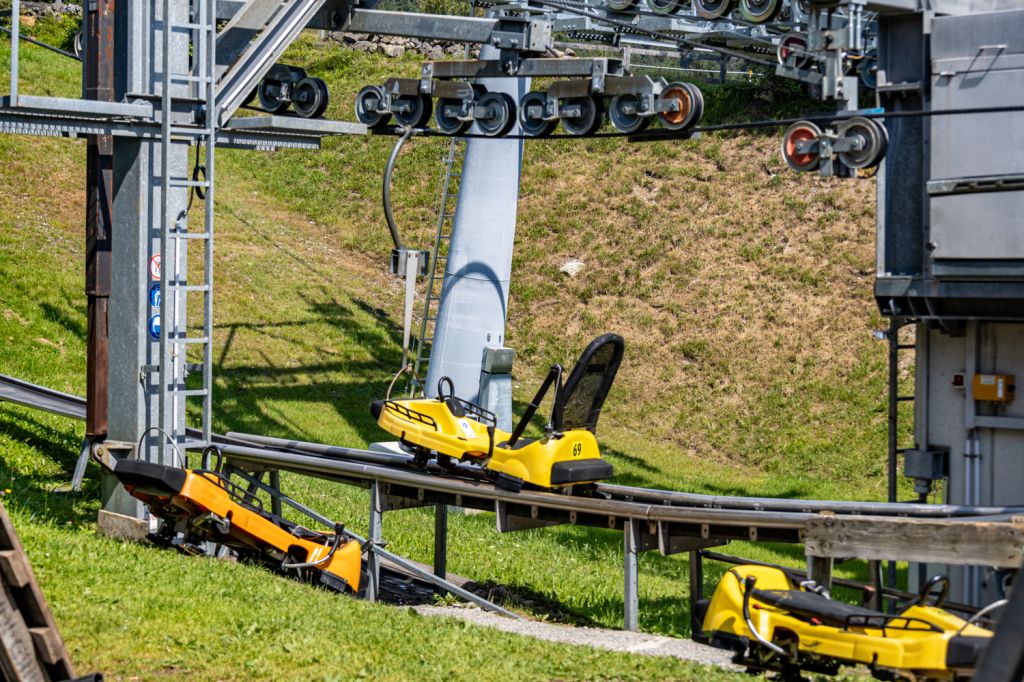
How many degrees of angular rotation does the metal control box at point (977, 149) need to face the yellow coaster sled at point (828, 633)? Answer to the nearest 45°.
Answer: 0° — it already faces it

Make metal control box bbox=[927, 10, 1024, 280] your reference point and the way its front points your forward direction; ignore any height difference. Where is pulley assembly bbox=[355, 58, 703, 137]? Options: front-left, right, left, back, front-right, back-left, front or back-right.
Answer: right

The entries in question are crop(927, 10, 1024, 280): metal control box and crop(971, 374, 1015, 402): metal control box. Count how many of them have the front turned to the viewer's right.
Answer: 0

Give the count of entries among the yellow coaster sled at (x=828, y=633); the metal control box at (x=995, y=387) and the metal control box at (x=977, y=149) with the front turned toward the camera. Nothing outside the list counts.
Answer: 2

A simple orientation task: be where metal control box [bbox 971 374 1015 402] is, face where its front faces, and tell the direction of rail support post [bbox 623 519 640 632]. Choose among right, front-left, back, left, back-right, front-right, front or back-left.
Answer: front-right

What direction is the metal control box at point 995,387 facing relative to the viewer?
toward the camera

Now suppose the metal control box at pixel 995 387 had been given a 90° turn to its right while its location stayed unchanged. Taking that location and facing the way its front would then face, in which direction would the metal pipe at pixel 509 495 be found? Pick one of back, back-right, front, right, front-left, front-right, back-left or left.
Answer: front-left

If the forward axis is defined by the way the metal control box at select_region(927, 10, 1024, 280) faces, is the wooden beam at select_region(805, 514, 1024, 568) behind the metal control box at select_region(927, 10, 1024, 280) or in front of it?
in front

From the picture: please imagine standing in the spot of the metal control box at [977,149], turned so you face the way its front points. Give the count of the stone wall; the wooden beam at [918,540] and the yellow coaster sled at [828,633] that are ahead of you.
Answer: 2

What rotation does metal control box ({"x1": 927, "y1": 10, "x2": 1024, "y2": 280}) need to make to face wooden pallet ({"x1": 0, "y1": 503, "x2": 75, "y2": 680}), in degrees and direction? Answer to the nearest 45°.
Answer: approximately 45° to its right

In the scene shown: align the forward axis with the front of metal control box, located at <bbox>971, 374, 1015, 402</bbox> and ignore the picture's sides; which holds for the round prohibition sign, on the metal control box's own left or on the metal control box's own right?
on the metal control box's own right

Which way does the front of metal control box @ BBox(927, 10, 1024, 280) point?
toward the camera
